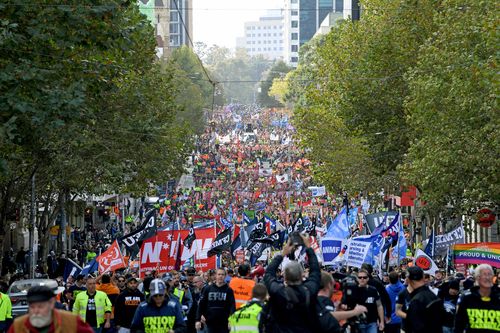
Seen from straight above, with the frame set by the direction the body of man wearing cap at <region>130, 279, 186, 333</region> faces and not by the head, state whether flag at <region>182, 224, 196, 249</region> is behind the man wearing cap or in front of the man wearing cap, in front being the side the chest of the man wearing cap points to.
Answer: behind

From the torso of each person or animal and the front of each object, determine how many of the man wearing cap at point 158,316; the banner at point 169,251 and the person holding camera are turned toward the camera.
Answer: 2

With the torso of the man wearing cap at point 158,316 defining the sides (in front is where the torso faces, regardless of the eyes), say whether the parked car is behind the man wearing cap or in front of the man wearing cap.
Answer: behind

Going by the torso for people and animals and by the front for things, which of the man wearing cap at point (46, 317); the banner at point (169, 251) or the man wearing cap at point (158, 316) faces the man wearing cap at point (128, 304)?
the banner

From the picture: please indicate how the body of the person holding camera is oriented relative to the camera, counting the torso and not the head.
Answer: away from the camera

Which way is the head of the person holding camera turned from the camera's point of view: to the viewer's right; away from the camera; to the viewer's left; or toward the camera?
away from the camera

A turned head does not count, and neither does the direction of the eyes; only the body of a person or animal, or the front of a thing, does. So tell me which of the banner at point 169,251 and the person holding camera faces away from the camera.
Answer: the person holding camera
